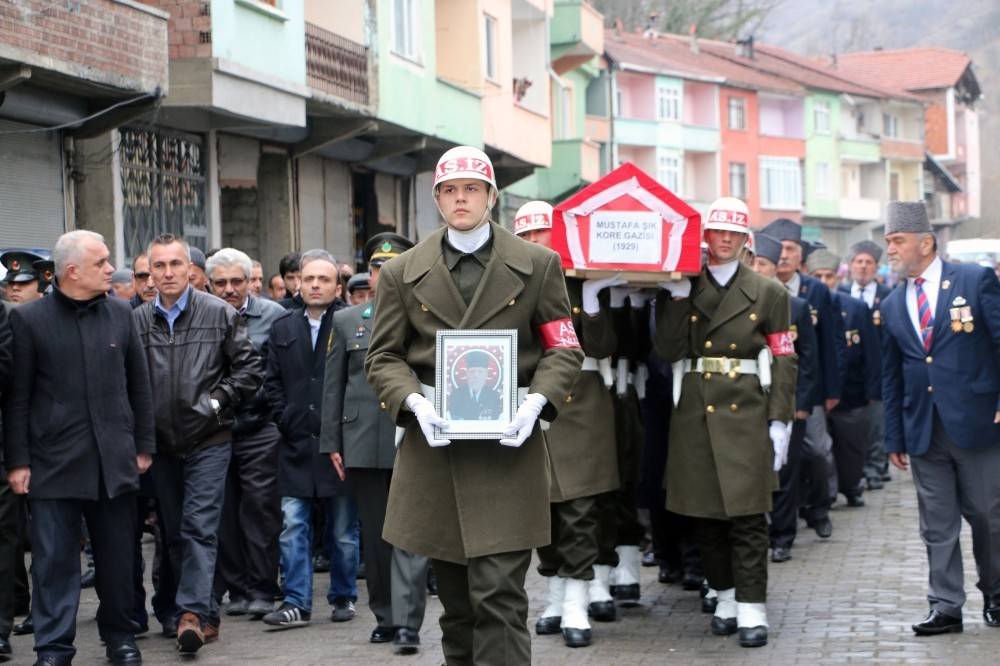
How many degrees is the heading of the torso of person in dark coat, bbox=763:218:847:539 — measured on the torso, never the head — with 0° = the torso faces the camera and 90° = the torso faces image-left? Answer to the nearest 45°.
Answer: approximately 45°

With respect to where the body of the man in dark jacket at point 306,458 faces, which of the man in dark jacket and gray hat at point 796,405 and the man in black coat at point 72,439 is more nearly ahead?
the man in black coat

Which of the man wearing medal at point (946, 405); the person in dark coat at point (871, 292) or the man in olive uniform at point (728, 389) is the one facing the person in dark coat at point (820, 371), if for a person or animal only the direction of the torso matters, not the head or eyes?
the person in dark coat at point (871, 292)

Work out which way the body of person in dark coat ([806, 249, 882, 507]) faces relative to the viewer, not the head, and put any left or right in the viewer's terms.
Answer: facing the viewer and to the left of the viewer

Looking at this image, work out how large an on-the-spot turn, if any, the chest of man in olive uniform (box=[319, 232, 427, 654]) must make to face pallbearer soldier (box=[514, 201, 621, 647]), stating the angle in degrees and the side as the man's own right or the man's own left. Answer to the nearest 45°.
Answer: approximately 90° to the man's own left

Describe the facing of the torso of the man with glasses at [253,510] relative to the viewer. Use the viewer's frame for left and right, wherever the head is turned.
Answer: facing the viewer

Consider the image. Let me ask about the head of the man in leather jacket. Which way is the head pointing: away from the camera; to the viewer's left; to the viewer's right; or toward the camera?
toward the camera

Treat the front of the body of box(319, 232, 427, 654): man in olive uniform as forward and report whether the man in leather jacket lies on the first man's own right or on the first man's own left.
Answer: on the first man's own right

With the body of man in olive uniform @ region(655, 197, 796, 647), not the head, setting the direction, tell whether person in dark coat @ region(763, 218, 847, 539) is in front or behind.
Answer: behind

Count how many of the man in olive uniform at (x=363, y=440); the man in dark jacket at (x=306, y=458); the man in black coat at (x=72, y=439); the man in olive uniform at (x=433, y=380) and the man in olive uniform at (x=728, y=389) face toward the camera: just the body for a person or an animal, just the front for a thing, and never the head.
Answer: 5

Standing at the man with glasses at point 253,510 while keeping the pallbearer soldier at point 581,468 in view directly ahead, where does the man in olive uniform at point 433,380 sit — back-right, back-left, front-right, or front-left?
front-right

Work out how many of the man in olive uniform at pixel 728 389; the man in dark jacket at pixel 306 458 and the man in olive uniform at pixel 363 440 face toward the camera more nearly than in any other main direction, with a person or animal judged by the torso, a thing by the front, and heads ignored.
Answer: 3

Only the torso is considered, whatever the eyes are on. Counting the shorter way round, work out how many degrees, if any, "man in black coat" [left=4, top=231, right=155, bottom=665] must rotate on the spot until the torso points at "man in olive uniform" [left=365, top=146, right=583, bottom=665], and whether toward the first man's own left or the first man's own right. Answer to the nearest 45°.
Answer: approximately 45° to the first man's own left

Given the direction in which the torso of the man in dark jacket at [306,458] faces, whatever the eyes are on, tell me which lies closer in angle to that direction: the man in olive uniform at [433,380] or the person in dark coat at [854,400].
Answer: the man in olive uniform

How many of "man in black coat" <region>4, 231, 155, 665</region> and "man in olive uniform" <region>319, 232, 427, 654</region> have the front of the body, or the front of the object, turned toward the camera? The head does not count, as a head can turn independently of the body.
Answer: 2

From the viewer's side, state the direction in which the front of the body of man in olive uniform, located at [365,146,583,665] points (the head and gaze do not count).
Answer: toward the camera

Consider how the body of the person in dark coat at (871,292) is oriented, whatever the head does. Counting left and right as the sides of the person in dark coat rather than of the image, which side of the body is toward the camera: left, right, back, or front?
front
